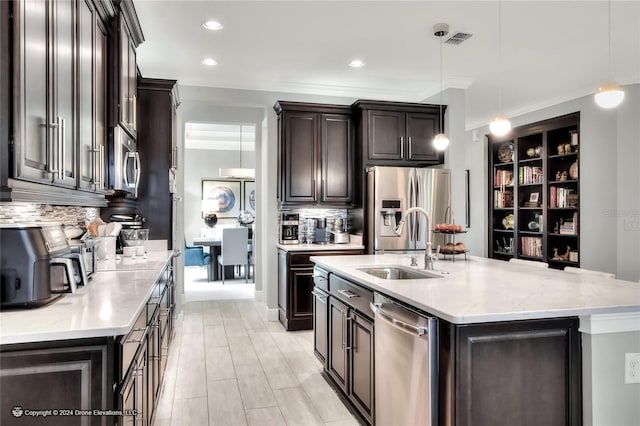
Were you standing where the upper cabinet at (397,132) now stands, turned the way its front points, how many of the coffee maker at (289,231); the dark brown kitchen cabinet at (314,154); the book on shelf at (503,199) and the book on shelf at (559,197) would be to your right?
2

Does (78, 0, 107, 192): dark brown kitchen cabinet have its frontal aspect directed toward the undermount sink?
yes

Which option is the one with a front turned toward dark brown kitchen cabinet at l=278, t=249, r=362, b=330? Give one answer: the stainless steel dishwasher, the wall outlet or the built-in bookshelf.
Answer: the built-in bookshelf

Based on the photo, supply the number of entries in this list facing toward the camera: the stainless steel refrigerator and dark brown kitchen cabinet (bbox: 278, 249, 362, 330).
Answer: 2

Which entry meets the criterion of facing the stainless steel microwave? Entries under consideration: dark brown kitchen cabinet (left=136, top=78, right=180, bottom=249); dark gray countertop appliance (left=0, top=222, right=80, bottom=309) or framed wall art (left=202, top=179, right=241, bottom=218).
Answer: the framed wall art

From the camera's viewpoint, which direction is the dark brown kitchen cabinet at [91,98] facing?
to the viewer's right

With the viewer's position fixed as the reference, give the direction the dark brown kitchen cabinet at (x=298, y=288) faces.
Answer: facing the viewer

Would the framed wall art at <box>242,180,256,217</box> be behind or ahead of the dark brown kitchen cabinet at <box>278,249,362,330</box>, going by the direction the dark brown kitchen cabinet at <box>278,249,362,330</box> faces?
behind

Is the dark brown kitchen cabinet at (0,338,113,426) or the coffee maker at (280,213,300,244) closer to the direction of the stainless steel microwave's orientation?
the coffee maker

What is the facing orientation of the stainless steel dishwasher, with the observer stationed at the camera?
facing the viewer and to the left of the viewer

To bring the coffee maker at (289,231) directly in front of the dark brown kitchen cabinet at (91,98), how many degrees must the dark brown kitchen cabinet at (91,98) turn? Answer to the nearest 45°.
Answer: approximately 45° to its left

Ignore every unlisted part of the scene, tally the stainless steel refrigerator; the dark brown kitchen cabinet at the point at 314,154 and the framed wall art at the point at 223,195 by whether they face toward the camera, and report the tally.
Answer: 3

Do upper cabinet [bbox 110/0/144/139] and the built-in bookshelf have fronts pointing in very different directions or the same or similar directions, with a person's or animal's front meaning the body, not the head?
very different directions

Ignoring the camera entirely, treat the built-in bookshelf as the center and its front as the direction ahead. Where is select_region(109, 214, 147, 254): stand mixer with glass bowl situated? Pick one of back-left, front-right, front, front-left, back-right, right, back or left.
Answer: front

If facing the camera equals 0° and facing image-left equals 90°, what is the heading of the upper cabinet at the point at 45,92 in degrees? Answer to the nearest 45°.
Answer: approximately 315°

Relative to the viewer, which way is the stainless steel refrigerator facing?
toward the camera

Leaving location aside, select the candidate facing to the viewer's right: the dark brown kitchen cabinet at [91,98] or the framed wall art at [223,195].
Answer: the dark brown kitchen cabinet

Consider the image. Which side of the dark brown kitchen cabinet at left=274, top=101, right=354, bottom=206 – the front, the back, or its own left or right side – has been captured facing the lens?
front
